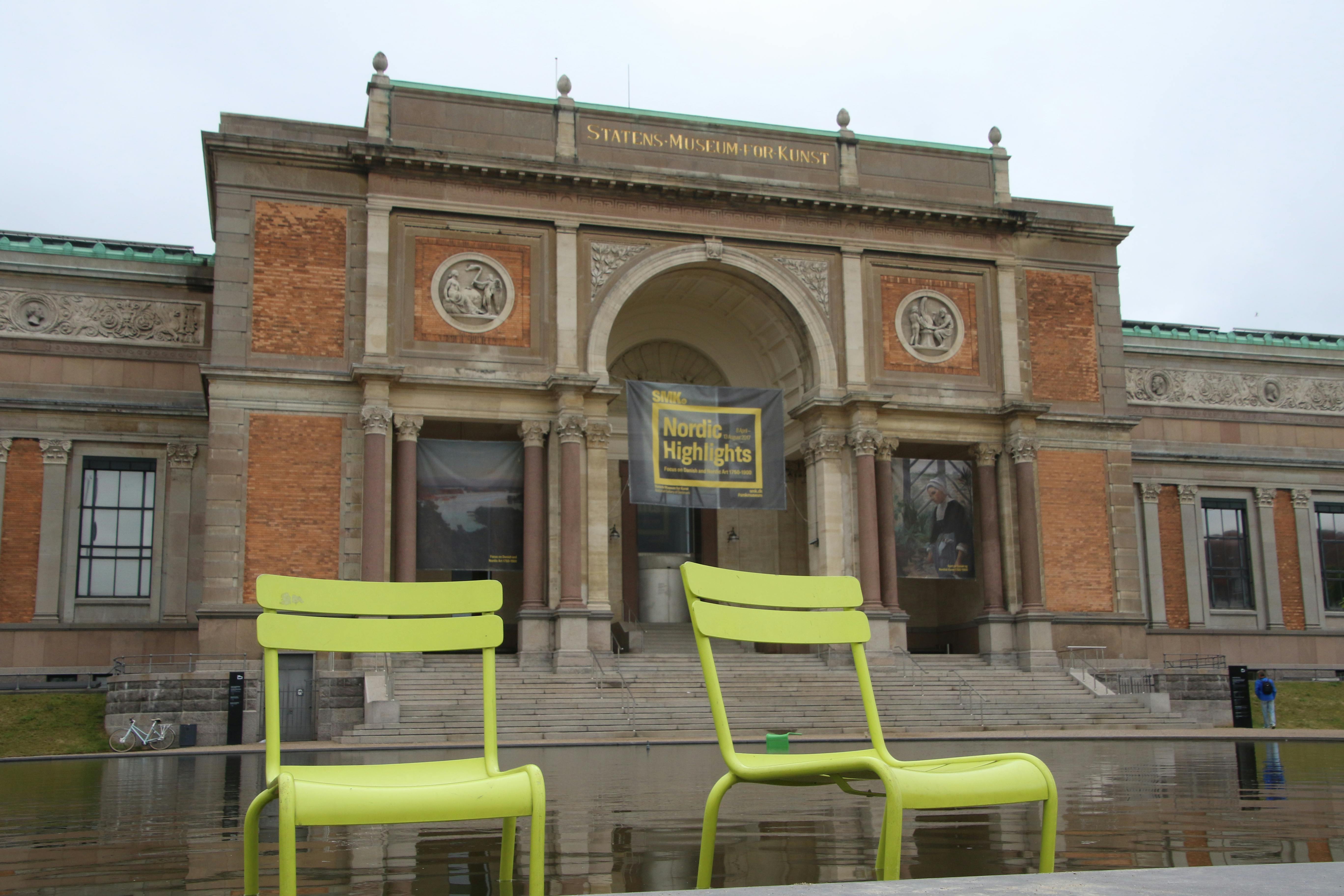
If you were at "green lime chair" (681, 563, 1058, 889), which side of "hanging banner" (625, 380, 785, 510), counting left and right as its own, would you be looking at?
front

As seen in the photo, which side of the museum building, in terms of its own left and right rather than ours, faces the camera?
front

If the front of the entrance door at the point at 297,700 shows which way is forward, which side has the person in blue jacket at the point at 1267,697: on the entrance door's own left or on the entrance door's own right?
on the entrance door's own left

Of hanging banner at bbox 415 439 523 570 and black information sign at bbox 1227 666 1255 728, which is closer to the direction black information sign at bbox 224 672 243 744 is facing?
the black information sign

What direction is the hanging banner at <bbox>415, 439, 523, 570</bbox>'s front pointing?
toward the camera

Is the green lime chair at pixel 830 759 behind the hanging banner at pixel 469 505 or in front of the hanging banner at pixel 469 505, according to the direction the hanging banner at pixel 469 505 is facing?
in front

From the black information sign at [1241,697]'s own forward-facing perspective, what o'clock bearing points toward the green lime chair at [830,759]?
The green lime chair is roughly at 12 o'clock from the black information sign.

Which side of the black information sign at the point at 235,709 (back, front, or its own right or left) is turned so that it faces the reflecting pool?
front

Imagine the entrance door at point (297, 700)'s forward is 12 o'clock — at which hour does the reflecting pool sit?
The reflecting pool is roughly at 12 o'clock from the entrance door.

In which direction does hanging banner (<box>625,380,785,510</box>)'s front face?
toward the camera
